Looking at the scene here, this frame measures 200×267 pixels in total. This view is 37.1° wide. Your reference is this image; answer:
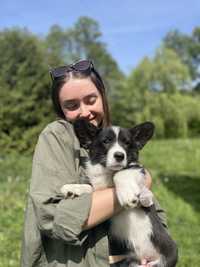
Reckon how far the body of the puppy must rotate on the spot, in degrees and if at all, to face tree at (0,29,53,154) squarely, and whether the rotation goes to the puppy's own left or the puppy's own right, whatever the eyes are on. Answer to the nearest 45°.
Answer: approximately 180°

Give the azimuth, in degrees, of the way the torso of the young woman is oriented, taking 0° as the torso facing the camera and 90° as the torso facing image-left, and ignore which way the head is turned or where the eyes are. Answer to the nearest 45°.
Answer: approximately 315°

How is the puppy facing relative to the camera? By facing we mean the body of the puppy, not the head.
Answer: toward the camera

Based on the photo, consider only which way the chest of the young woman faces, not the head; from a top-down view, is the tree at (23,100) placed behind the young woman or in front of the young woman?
behind
